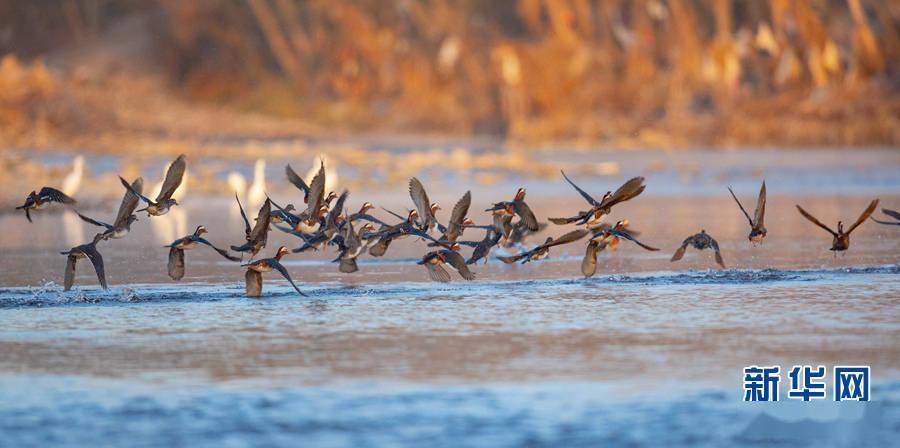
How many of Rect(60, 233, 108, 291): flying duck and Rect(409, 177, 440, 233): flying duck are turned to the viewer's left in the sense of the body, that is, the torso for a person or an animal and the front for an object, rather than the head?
0

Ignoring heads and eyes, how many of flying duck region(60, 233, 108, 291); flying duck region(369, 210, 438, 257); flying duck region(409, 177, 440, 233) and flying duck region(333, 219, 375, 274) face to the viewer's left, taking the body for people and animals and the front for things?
0

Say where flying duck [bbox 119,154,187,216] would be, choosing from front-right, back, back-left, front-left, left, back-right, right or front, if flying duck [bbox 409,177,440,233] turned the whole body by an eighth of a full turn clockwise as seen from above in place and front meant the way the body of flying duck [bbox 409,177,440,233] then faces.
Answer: back

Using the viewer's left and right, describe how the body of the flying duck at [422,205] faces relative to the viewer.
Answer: facing away from the viewer and to the right of the viewer

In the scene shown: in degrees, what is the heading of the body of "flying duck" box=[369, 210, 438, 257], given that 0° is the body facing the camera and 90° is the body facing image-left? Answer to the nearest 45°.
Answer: approximately 225°

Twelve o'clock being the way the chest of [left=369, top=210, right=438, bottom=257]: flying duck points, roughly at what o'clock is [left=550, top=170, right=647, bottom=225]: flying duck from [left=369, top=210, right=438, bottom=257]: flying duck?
[left=550, top=170, right=647, bottom=225]: flying duck is roughly at 2 o'clock from [left=369, top=210, right=438, bottom=257]: flying duck.

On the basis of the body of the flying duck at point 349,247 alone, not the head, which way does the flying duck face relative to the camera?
to the viewer's right

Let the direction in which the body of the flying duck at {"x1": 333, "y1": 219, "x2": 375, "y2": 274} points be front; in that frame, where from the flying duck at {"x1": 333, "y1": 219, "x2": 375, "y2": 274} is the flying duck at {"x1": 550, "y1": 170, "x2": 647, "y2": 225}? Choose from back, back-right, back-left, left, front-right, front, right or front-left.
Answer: front
